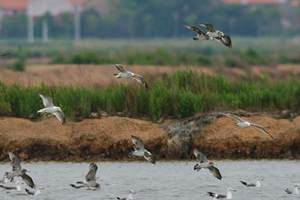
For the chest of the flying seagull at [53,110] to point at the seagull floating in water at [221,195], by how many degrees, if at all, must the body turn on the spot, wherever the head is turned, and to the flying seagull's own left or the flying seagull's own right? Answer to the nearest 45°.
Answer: approximately 45° to the flying seagull's own right
